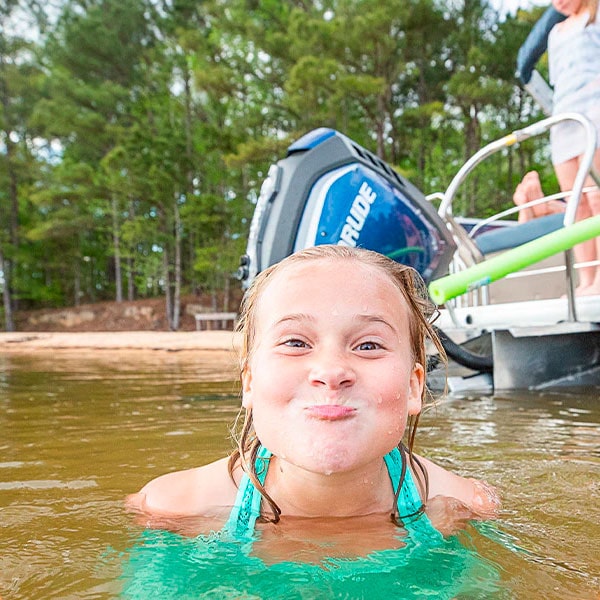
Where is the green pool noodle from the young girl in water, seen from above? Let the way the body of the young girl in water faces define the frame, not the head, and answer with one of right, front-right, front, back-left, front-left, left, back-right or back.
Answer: back-left

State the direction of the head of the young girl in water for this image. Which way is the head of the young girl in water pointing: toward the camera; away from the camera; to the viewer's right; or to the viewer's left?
toward the camera

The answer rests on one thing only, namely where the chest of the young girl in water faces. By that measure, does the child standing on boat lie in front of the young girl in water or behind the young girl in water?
behind

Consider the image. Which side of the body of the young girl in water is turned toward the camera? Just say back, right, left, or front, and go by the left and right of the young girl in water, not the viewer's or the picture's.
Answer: front

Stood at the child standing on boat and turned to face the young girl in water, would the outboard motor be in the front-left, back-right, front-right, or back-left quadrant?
front-right

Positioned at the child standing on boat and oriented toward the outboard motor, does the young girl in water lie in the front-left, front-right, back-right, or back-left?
front-left

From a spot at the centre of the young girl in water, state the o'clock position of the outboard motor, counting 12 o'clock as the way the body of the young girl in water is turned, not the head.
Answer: The outboard motor is roughly at 6 o'clock from the young girl in water.
